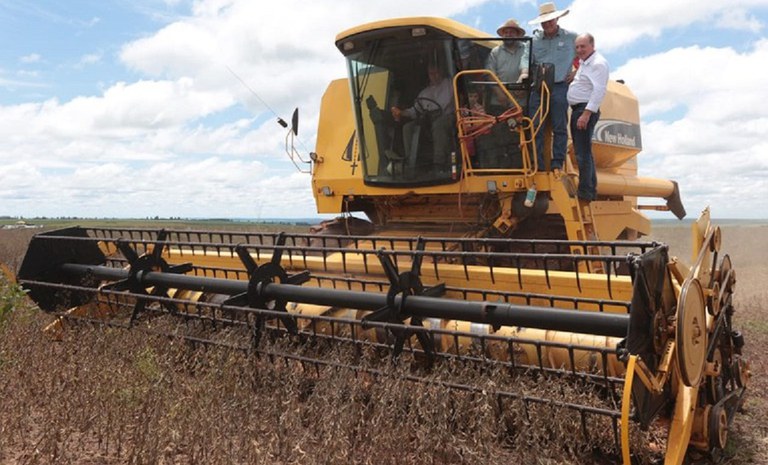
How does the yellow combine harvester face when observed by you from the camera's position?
facing the viewer and to the left of the viewer

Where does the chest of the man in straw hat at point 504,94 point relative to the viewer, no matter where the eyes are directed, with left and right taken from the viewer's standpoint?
facing the viewer

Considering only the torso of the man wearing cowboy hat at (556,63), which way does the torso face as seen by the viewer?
toward the camera

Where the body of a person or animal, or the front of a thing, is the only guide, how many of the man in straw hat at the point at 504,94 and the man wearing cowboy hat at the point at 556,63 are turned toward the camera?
2

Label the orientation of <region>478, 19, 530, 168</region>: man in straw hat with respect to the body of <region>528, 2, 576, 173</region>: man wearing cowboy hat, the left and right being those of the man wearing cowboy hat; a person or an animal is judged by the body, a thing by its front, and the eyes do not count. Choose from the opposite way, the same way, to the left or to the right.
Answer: the same way

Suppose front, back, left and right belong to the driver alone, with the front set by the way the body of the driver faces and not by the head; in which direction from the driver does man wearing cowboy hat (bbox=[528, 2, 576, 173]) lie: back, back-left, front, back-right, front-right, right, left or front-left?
back-left

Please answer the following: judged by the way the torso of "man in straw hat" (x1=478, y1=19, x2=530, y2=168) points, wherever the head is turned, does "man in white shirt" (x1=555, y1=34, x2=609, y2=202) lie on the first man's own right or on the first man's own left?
on the first man's own left

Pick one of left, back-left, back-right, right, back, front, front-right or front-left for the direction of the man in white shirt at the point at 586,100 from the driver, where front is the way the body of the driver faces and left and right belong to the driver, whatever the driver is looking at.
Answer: back-left

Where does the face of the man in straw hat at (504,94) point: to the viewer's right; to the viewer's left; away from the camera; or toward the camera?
toward the camera
